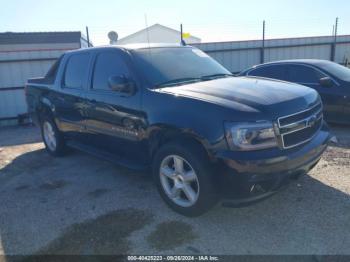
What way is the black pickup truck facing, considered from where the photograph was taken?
facing the viewer and to the right of the viewer
